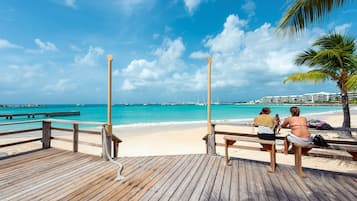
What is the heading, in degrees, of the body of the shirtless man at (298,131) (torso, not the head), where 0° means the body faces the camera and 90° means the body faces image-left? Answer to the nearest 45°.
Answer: approximately 135°

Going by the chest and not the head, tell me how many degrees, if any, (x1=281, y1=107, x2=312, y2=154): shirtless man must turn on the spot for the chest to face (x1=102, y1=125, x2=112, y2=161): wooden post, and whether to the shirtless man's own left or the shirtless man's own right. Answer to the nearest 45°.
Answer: approximately 90° to the shirtless man's own left

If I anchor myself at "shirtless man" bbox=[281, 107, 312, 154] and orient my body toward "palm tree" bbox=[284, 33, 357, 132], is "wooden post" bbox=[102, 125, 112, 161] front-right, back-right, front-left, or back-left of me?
back-left

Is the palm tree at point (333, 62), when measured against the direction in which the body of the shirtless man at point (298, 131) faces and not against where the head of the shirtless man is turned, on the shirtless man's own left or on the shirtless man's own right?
on the shirtless man's own right
